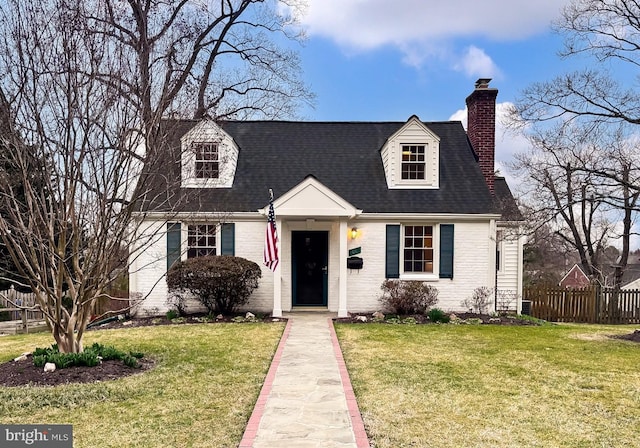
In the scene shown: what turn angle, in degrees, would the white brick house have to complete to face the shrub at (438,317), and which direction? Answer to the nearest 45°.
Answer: approximately 45° to its left

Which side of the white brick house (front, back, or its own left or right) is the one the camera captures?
front
